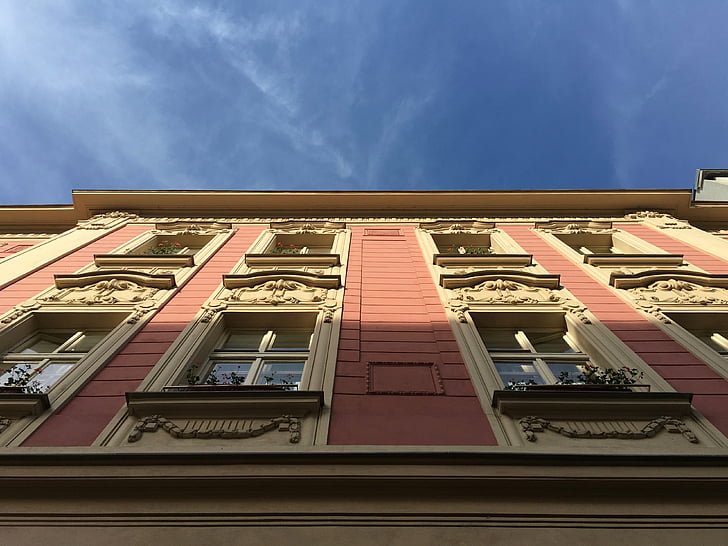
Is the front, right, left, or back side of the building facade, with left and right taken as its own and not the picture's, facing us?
front
